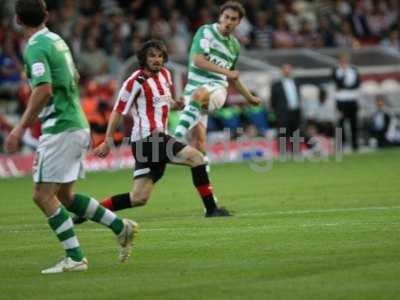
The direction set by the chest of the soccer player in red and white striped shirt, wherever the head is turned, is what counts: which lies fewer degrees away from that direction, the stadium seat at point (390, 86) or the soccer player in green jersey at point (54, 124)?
the soccer player in green jersey

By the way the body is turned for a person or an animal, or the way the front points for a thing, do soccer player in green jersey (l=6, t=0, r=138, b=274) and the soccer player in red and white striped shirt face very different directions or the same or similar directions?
very different directions

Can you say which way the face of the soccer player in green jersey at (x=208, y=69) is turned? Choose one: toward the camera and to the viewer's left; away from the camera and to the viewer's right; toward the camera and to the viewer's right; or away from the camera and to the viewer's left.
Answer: toward the camera and to the viewer's left
